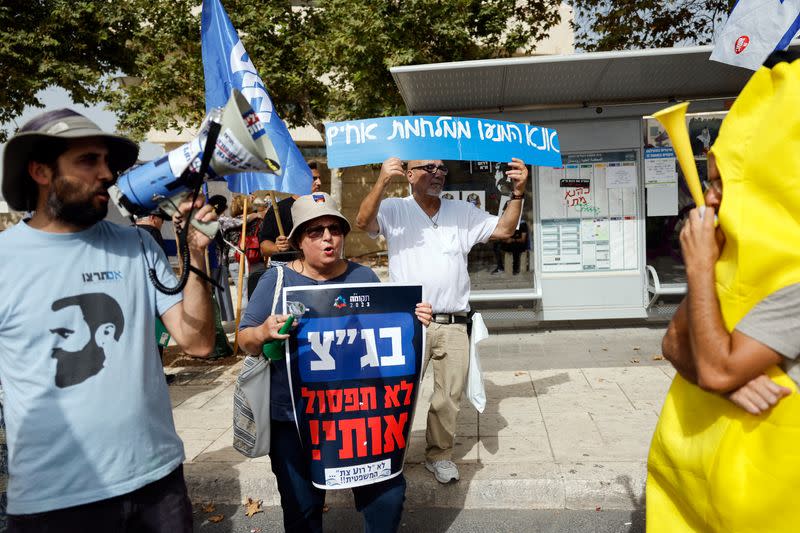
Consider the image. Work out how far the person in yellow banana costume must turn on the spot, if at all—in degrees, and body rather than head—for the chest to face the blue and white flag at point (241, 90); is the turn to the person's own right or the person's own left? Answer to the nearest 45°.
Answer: approximately 45° to the person's own right

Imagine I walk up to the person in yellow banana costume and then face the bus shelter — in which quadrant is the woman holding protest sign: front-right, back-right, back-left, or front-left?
front-left

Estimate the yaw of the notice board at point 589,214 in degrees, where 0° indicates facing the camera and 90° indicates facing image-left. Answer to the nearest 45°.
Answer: approximately 0°

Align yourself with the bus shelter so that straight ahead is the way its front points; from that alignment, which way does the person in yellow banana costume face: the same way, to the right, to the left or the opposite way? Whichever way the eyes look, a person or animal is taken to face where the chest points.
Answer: to the right

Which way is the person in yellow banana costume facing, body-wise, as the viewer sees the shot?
to the viewer's left

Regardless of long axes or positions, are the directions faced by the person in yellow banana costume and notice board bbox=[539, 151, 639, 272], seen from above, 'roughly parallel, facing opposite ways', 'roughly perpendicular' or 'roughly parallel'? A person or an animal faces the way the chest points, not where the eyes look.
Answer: roughly perpendicular

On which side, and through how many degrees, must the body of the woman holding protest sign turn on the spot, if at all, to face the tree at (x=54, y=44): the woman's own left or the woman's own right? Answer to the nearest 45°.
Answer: approximately 135° to the woman's own right

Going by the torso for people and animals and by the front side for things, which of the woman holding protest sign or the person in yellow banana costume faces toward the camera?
the woman holding protest sign

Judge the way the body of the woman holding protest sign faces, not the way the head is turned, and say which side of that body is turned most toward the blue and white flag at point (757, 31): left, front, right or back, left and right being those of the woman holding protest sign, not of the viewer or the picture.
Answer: left

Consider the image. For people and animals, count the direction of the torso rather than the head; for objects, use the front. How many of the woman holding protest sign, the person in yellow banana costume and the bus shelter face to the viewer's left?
1

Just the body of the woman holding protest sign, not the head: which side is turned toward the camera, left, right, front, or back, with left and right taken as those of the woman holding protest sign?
front

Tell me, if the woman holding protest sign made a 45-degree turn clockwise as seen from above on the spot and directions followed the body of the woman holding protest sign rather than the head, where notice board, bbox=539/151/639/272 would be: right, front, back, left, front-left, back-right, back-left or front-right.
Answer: back

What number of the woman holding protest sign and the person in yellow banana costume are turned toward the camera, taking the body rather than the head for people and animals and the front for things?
1

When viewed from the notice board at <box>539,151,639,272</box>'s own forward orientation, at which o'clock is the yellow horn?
The yellow horn is roughly at 12 o'clock from the notice board.

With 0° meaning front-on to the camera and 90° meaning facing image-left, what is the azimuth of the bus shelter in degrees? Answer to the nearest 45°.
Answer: approximately 0°
